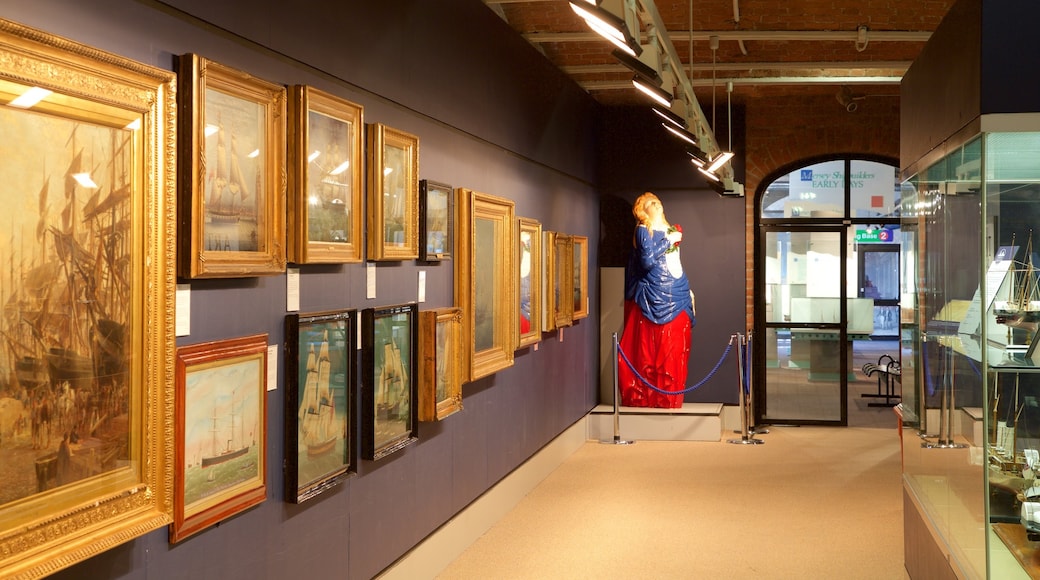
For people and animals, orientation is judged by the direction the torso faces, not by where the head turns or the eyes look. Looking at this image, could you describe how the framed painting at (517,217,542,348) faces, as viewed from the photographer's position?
facing to the right of the viewer

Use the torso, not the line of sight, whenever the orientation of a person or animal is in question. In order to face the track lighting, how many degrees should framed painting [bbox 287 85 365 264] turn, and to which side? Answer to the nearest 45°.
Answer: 0° — it already faces it

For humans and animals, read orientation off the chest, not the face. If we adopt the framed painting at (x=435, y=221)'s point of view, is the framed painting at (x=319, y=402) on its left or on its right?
on its right

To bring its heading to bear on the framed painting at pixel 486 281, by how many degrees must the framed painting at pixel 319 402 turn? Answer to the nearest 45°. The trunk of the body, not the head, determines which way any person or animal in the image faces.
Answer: approximately 90° to its left

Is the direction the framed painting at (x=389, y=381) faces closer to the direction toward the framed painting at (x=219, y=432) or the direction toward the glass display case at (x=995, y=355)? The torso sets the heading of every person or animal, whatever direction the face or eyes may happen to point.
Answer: the glass display case

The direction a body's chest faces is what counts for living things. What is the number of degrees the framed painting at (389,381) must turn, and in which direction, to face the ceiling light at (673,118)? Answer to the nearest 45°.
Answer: approximately 90° to its left

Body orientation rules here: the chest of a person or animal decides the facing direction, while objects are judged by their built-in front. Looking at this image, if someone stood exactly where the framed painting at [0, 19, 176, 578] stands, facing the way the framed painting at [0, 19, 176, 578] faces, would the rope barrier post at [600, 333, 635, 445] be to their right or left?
on their left

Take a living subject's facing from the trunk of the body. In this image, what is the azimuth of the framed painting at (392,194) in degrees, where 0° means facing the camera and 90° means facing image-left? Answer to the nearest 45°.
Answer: approximately 315°
